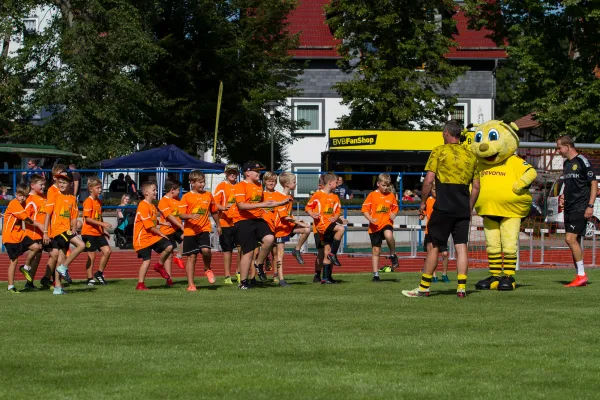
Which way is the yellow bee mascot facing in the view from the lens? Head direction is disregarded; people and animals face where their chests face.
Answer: facing the viewer and to the left of the viewer

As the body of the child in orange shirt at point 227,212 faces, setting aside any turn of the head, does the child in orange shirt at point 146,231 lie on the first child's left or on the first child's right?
on the first child's right

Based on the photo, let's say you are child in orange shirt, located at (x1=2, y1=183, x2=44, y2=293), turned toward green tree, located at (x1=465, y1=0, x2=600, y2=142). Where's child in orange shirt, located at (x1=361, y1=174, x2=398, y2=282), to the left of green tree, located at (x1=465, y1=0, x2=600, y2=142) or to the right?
right

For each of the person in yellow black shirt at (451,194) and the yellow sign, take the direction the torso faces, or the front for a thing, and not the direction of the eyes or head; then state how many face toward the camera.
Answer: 1

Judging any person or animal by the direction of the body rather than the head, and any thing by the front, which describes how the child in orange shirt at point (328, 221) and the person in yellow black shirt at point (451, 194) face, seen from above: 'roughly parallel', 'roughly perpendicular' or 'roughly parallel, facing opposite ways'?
roughly parallel, facing opposite ways

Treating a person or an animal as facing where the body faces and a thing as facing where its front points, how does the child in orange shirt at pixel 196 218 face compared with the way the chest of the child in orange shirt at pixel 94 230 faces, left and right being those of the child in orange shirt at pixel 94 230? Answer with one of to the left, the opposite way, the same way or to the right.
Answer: the same way

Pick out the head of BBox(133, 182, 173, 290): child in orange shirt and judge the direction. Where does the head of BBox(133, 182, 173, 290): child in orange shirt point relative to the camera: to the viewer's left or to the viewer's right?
to the viewer's right

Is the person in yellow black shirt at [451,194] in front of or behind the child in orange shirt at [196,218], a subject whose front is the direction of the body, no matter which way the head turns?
in front

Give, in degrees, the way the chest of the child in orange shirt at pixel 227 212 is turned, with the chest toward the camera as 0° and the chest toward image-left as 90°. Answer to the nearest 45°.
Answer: approximately 315°

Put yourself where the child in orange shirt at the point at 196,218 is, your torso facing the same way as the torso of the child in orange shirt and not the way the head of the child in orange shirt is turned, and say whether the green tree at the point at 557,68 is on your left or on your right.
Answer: on your left

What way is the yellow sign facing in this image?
toward the camera

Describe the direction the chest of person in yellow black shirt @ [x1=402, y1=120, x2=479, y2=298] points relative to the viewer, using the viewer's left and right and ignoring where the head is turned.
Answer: facing away from the viewer and to the left of the viewer

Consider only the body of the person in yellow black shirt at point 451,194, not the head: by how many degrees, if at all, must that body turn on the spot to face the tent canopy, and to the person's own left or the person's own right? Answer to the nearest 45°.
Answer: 0° — they already face it

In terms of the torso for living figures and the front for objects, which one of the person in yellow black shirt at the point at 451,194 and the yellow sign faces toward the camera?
the yellow sign

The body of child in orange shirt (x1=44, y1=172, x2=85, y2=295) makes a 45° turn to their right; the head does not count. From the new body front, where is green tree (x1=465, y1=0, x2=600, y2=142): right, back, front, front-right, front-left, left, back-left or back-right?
back-left

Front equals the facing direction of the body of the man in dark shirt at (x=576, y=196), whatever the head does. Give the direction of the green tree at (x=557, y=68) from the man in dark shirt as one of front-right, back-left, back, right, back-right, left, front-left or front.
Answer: back-right

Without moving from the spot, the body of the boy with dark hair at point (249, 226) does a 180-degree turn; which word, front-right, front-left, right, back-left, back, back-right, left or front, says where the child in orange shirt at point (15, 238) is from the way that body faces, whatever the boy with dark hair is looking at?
front-left
